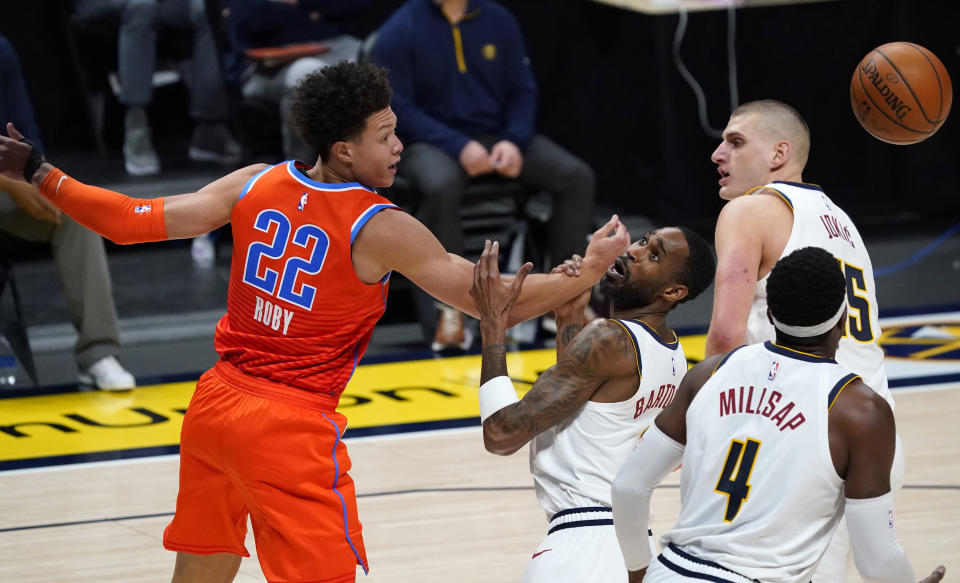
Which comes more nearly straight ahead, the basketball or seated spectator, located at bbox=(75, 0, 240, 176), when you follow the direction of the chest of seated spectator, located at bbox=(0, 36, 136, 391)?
the basketball

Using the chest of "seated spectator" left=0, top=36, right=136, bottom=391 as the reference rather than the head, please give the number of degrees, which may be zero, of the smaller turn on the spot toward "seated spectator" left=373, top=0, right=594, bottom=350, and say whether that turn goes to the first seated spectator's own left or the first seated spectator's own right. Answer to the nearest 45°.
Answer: approximately 45° to the first seated spectator's own left

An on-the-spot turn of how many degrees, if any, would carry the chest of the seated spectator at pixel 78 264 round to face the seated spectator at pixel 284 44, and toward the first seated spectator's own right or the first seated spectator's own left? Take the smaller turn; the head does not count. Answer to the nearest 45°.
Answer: approximately 90° to the first seated spectator's own left

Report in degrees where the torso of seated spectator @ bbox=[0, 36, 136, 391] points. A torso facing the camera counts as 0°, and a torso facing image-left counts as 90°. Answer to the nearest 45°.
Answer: approximately 315°

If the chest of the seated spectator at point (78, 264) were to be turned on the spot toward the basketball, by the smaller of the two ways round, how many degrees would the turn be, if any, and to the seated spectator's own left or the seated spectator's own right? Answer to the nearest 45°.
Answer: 0° — they already face it

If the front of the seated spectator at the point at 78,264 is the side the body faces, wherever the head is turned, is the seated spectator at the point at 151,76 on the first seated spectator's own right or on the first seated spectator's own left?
on the first seated spectator's own left

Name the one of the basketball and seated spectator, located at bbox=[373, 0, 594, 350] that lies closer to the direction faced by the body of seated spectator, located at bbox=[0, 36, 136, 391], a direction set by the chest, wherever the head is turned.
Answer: the basketball

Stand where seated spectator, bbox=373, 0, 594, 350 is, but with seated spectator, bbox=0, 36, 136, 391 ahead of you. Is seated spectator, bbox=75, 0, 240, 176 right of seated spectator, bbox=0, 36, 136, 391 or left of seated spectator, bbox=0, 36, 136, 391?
right

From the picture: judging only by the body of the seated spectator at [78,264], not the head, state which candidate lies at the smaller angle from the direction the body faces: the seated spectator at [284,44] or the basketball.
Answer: the basketball
